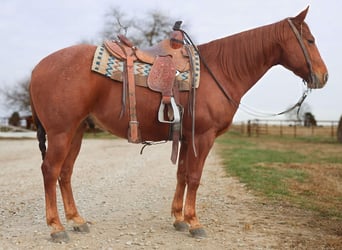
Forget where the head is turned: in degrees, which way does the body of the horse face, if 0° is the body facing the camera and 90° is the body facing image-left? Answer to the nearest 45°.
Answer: approximately 270°
